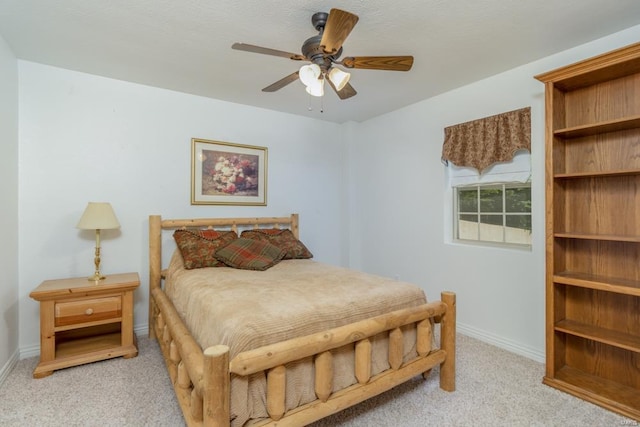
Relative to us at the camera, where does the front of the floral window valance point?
facing the viewer and to the left of the viewer

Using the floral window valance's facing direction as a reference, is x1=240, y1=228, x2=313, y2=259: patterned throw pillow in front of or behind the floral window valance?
in front

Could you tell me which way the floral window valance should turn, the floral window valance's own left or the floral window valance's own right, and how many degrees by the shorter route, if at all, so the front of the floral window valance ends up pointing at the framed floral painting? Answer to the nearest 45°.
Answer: approximately 45° to the floral window valance's own right

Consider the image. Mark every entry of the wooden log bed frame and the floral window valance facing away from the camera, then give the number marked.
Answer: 0

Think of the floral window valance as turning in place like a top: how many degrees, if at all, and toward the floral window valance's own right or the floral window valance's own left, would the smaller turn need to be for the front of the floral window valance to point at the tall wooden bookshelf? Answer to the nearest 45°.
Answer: approximately 90° to the floral window valance's own left

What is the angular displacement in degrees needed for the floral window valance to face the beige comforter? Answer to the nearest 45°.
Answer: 0° — it already faces it

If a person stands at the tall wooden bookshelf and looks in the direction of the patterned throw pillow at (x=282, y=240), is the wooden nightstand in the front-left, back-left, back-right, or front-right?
front-left

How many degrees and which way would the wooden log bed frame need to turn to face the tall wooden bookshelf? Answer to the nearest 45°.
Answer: approximately 45° to its left

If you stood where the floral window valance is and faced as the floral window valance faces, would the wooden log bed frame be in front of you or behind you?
in front

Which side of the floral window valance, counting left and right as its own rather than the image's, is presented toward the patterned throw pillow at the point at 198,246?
front

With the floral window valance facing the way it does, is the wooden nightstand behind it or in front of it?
in front

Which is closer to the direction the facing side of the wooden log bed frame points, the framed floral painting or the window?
the window
